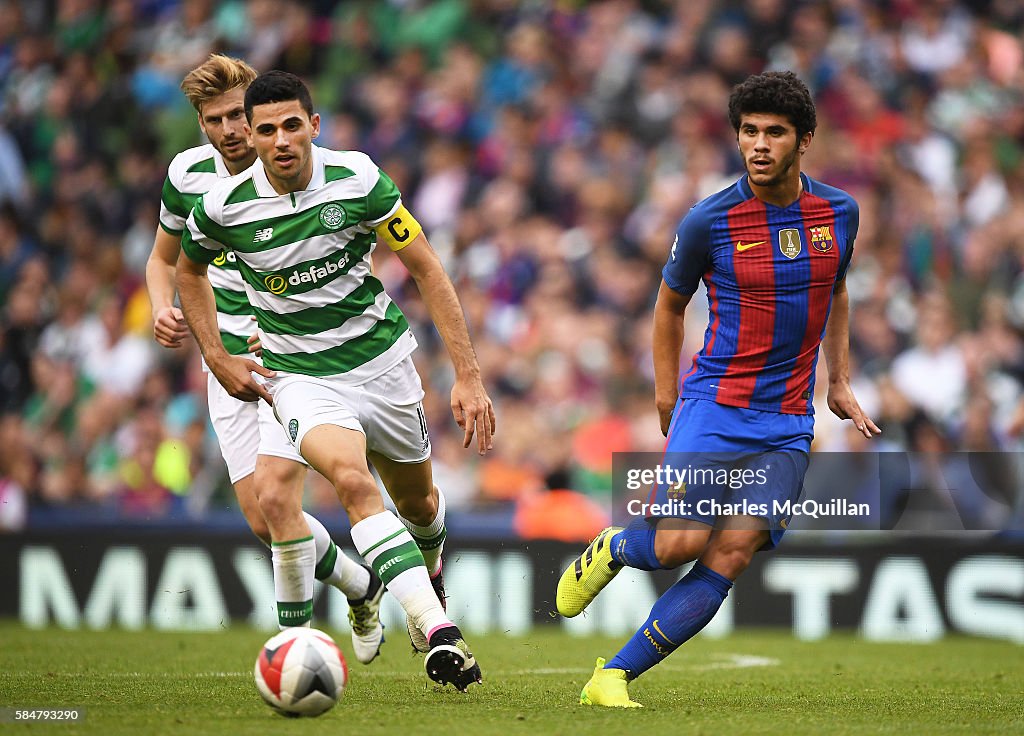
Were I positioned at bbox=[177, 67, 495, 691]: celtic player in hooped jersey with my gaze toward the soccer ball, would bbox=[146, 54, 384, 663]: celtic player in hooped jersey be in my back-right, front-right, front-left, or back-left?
back-right

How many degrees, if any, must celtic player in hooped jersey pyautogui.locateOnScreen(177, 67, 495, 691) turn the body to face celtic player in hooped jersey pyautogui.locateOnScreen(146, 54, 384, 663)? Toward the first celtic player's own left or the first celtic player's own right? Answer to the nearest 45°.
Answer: approximately 135° to the first celtic player's own right

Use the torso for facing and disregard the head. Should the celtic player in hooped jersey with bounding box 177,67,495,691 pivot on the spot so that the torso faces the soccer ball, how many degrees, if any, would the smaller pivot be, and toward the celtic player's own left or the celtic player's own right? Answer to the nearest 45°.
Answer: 0° — they already face it

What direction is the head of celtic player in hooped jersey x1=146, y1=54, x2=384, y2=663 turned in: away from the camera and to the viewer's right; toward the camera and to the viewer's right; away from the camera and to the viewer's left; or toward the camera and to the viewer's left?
toward the camera and to the viewer's right

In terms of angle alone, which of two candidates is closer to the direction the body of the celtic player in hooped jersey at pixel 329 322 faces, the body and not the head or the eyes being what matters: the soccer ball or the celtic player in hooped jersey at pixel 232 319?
the soccer ball

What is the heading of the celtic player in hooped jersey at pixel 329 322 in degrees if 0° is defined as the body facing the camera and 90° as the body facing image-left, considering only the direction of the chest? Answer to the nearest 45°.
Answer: approximately 0°
